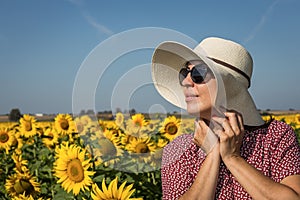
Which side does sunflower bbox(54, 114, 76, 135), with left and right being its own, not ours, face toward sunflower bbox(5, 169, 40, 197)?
front

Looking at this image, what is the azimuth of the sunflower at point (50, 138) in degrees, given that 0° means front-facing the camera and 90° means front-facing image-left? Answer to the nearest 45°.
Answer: approximately 0°

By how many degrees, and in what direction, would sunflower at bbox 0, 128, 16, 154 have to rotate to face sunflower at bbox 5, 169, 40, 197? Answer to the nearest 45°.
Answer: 0° — it already faces it

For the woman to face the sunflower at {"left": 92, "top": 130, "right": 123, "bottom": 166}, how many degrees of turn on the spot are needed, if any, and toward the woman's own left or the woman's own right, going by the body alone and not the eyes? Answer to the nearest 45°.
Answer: approximately 90° to the woman's own right

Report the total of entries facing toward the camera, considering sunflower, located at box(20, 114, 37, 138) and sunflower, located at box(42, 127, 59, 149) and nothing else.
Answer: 2

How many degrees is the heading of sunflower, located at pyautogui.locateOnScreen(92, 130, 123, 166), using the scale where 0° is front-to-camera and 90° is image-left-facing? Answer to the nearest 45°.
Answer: approximately 45°

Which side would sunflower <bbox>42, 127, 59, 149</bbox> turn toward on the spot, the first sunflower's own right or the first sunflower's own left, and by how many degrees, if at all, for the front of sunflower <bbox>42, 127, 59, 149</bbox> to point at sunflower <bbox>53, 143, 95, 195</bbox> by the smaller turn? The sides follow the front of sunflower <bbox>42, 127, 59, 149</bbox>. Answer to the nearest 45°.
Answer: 0° — it already faces it

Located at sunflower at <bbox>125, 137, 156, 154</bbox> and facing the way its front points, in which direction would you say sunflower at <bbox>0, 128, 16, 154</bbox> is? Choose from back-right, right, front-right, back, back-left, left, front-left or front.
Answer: back-right
